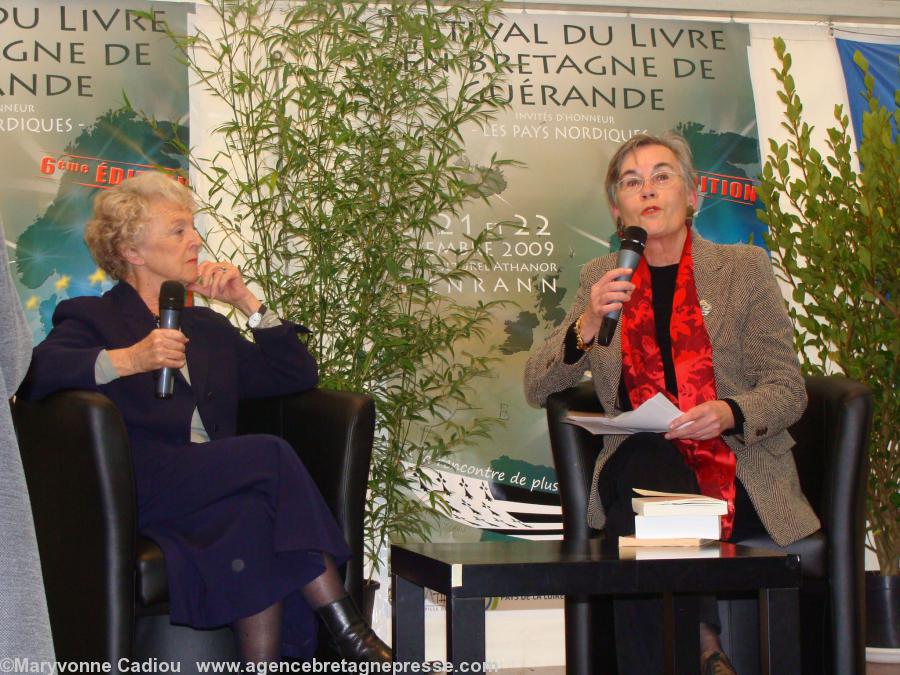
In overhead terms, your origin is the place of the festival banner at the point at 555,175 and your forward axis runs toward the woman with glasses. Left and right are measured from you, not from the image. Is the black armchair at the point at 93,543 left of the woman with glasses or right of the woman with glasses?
right

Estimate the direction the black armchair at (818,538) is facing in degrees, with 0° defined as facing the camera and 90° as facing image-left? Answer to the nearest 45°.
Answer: approximately 0°

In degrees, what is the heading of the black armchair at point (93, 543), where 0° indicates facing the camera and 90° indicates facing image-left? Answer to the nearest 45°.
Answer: approximately 315°

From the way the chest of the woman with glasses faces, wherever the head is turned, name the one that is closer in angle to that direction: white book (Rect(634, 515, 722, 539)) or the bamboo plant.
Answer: the white book

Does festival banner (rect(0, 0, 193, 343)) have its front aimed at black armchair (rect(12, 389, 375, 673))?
yes

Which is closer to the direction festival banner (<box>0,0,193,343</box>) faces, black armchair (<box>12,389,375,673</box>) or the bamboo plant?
the black armchair

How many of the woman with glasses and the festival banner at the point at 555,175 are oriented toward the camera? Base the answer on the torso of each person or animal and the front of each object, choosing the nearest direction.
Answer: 2

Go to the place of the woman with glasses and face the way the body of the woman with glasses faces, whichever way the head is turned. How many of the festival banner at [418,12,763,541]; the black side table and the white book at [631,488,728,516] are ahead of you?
2

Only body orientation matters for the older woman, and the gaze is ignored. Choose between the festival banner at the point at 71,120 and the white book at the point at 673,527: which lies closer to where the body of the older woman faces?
the white book

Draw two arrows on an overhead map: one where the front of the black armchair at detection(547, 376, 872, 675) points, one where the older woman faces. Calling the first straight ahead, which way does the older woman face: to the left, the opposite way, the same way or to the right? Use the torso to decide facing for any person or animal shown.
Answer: to the left

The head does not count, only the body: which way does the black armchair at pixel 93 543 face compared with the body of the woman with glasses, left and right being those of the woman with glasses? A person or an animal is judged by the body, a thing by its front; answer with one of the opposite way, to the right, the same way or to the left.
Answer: to the left

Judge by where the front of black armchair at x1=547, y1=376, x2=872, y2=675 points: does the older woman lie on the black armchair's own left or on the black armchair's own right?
on the black armchair's own right

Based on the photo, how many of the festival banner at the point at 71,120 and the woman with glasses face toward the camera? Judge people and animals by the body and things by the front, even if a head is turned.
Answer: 2
